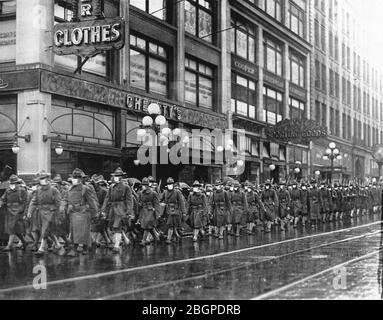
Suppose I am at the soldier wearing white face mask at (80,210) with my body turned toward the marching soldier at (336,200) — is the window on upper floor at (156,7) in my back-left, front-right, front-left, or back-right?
front-left

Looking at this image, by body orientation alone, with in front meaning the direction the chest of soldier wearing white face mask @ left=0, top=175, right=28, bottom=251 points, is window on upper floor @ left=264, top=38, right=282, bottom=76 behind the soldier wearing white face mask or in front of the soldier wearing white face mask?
behind

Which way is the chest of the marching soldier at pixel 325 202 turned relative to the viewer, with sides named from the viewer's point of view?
facing the viewer and to the left of the viewer

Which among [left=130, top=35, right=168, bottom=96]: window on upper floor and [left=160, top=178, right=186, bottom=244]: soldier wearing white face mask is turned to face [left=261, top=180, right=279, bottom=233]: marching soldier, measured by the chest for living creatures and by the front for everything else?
the window on upper floor

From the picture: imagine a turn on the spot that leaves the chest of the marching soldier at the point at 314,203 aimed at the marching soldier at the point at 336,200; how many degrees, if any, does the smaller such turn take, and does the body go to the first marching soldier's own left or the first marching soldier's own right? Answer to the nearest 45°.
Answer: approximately 135° to the first marching soldier's own right

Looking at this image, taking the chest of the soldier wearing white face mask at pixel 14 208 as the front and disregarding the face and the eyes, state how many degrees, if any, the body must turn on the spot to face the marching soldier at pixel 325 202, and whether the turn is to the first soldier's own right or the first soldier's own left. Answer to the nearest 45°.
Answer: approximately 180°

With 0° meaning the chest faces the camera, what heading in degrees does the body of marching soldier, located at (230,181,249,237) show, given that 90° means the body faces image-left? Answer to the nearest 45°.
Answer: approximately 45°

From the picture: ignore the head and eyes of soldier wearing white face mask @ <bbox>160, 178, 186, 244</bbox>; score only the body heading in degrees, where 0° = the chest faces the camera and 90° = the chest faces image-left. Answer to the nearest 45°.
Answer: approximately 45°

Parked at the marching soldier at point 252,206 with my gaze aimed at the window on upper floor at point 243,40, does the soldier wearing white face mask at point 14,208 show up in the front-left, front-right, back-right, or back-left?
back-left

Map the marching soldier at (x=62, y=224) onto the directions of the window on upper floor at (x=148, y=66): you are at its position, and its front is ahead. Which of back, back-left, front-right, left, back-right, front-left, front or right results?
front-right

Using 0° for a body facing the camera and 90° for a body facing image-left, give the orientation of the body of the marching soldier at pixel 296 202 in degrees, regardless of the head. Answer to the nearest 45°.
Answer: approximately 45°

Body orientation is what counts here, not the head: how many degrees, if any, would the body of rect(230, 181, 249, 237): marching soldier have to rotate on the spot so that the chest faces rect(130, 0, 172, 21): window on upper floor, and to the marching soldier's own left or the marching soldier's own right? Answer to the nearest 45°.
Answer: approximately 90° to the marching soldier's own right

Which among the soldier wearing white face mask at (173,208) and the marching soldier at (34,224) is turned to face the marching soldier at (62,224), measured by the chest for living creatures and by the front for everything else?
the soldier wearing white face mask
